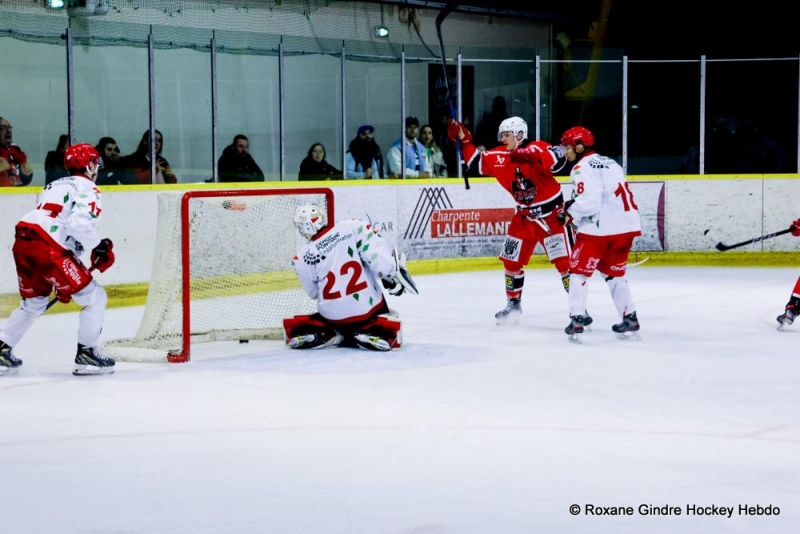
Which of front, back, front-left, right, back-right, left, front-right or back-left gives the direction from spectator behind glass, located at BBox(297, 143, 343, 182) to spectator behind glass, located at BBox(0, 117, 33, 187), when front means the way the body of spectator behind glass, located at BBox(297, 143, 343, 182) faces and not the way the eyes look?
front-right

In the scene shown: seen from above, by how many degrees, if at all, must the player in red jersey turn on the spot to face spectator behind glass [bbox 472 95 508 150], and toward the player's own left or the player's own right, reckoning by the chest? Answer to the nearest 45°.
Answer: approximately 135° to the player's own right

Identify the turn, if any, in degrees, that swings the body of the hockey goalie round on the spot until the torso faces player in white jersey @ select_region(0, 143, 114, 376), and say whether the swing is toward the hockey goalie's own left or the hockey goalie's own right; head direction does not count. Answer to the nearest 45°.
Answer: approximately 135° to the hockey goalie's own left

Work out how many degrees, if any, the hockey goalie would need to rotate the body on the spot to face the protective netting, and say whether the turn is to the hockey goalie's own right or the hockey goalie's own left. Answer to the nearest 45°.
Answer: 0° — they already face it

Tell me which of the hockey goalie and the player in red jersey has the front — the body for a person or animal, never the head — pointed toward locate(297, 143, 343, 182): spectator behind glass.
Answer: the hockey goalie

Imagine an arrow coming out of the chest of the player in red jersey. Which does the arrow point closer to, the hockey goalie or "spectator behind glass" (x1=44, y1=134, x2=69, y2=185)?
the hockey goalie

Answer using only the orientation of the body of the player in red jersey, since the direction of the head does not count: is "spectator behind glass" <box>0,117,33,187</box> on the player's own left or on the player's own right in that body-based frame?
on the player's own right

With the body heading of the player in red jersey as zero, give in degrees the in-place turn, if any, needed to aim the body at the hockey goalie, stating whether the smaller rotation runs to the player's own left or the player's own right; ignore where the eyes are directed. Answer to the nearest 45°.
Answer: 0° — they already face them

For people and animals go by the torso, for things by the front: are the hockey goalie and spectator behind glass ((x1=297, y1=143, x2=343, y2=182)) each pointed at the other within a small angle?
yes

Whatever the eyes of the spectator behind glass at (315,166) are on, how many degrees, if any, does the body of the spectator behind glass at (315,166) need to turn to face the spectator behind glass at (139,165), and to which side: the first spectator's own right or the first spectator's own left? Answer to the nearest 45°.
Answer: approximately 45° to the first spectator's own right

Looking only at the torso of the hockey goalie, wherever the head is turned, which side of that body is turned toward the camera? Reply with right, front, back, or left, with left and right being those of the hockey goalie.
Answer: back
